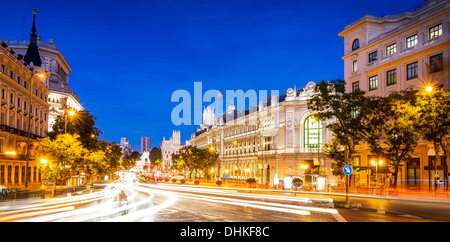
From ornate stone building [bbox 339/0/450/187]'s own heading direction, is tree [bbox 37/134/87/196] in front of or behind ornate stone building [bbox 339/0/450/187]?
in front

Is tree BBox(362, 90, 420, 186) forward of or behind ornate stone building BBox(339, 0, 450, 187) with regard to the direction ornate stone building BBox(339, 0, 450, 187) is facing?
forward

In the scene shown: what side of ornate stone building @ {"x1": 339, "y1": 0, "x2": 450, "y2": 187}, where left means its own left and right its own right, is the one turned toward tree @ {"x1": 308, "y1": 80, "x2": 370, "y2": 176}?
front

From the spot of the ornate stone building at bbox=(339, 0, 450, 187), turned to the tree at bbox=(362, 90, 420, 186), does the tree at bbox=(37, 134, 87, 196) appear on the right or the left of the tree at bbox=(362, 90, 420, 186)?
right

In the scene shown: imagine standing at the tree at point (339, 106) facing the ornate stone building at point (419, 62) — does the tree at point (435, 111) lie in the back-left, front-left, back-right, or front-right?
front-right

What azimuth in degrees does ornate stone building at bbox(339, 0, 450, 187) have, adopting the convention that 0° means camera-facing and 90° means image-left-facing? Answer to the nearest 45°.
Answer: approximately 45°

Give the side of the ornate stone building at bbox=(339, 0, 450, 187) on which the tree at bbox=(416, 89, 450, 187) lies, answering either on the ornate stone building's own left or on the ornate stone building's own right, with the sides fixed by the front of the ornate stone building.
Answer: on the ornate stone building's own left
